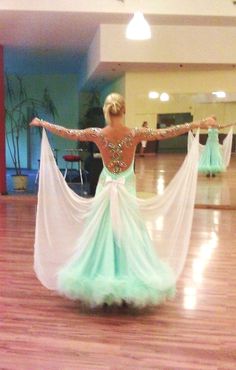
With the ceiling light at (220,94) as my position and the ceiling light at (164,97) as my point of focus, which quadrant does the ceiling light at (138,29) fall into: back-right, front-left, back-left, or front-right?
front-left

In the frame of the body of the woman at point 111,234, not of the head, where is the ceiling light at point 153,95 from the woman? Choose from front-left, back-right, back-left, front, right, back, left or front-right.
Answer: front

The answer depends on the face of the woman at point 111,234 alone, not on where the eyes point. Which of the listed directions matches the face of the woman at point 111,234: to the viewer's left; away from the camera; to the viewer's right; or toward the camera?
away from the camera

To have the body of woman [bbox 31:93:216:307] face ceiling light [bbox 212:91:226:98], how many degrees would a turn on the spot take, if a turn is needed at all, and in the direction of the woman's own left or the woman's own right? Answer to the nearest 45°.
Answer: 0° — they already face it

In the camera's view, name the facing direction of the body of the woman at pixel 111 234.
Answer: away from the camera

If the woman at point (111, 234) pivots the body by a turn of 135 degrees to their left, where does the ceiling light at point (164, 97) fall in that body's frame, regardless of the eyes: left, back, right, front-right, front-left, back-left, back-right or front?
back-right
